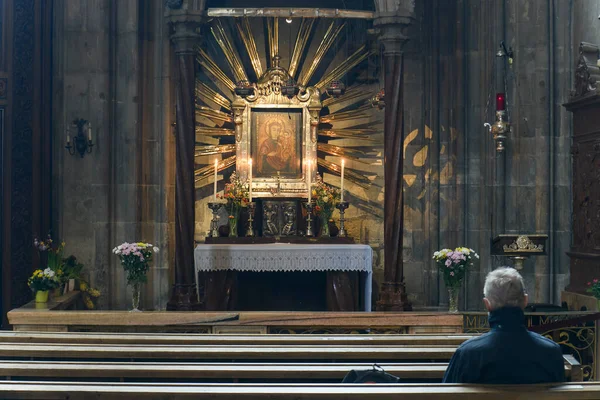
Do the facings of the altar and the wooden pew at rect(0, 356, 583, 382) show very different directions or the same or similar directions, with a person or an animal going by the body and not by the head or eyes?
very different directions

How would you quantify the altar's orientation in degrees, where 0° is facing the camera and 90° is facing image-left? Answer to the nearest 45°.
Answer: approximately 0°

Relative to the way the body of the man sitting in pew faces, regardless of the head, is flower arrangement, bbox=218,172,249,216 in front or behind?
in front

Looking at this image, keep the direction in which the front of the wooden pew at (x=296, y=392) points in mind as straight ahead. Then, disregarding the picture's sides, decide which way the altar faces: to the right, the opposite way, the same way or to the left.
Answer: the opposite way

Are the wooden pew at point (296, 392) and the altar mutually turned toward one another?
yes

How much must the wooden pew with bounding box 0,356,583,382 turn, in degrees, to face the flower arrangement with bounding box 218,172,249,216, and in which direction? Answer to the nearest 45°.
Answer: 0° — it already faces it

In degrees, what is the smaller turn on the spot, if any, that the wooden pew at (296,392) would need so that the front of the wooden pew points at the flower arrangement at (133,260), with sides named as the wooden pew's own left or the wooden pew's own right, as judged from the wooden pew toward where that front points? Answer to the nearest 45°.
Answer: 0° — it already faces it

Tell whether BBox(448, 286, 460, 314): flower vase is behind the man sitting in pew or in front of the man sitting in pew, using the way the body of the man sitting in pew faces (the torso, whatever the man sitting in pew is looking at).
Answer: in front

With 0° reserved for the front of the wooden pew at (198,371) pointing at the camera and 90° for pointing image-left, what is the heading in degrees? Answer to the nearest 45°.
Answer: approximately 180°

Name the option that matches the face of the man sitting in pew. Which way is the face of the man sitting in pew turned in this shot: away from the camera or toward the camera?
away from the camera

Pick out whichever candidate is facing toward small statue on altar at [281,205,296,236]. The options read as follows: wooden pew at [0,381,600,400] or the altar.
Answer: the wooden pew

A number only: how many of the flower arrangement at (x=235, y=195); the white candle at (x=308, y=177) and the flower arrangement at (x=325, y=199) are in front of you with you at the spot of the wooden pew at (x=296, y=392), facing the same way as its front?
3

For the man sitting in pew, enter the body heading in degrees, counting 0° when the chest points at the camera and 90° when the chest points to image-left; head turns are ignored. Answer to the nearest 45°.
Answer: approximately 180°
